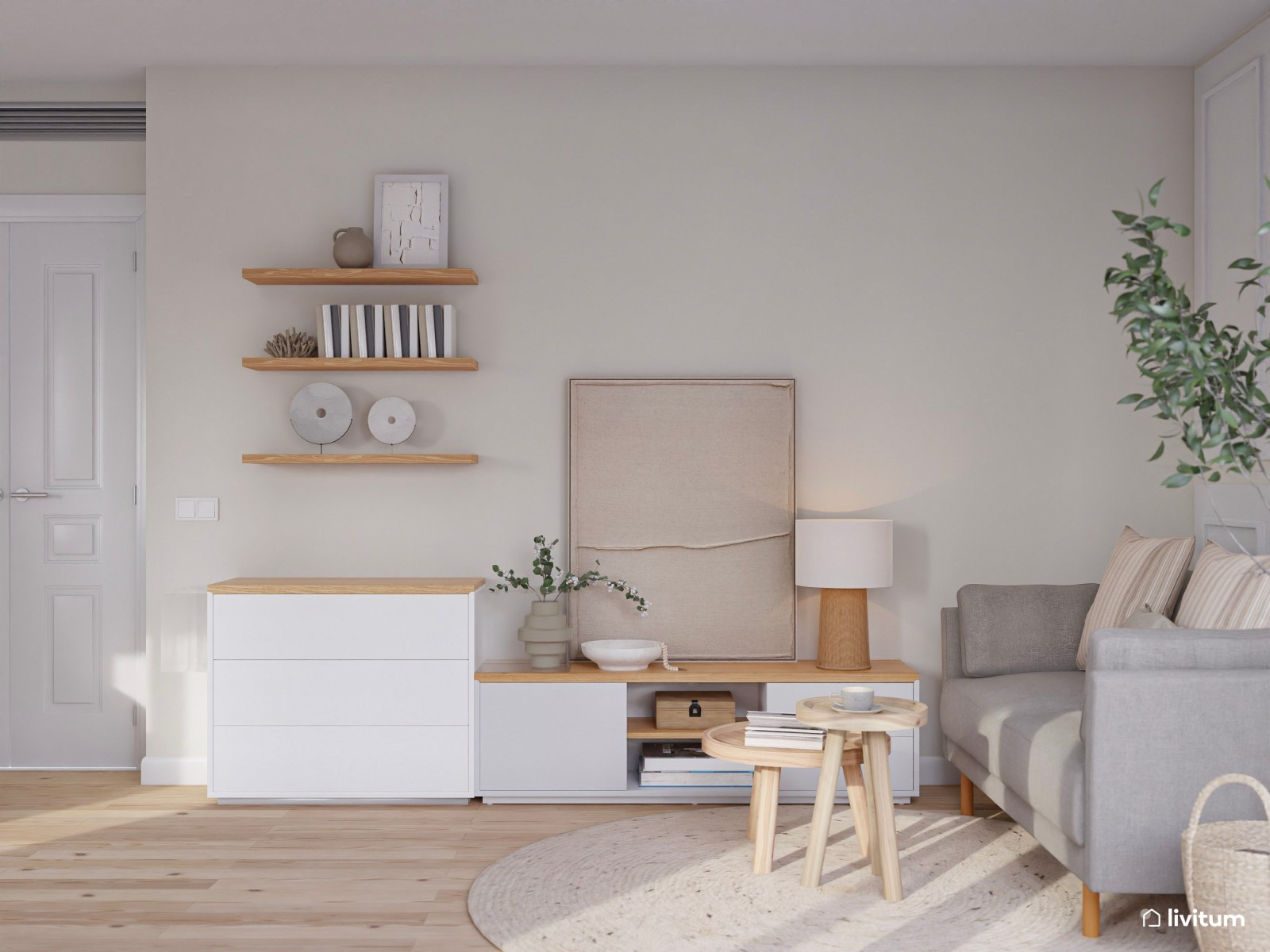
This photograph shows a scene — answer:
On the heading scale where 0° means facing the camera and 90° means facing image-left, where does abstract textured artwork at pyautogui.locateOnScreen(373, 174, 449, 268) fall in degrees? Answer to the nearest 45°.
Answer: approximately 0°

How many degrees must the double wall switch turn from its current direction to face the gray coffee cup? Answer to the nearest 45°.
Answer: approximately 45° to its left

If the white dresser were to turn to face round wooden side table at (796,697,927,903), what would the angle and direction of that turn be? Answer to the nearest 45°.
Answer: approximately 45° to its left
